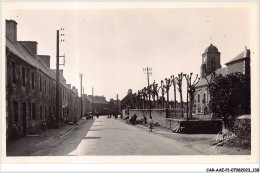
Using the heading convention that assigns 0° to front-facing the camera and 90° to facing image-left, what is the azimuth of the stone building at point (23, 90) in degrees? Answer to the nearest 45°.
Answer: approximately 270°
